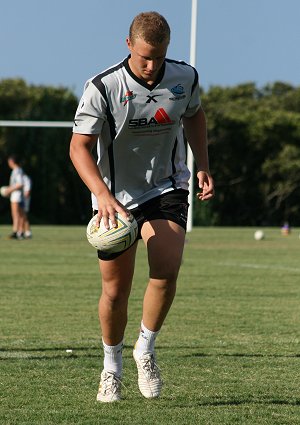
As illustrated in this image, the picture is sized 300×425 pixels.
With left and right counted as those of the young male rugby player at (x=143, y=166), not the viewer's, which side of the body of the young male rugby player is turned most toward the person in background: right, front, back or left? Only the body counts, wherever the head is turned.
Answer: back

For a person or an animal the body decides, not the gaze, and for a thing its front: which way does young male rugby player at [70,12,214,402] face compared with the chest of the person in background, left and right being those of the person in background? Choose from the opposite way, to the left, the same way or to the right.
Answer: to the left

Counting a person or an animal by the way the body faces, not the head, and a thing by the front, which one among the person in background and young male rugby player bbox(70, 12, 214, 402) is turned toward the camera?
the young male rugby player

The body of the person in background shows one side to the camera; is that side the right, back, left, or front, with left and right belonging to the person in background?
left

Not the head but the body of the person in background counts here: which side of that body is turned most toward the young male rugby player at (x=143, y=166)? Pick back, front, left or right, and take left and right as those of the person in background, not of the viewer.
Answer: left

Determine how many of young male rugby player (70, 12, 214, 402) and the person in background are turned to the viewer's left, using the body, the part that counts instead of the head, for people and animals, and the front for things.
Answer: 1

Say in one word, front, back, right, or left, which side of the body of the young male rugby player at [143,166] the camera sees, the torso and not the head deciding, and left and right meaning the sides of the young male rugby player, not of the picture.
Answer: front
